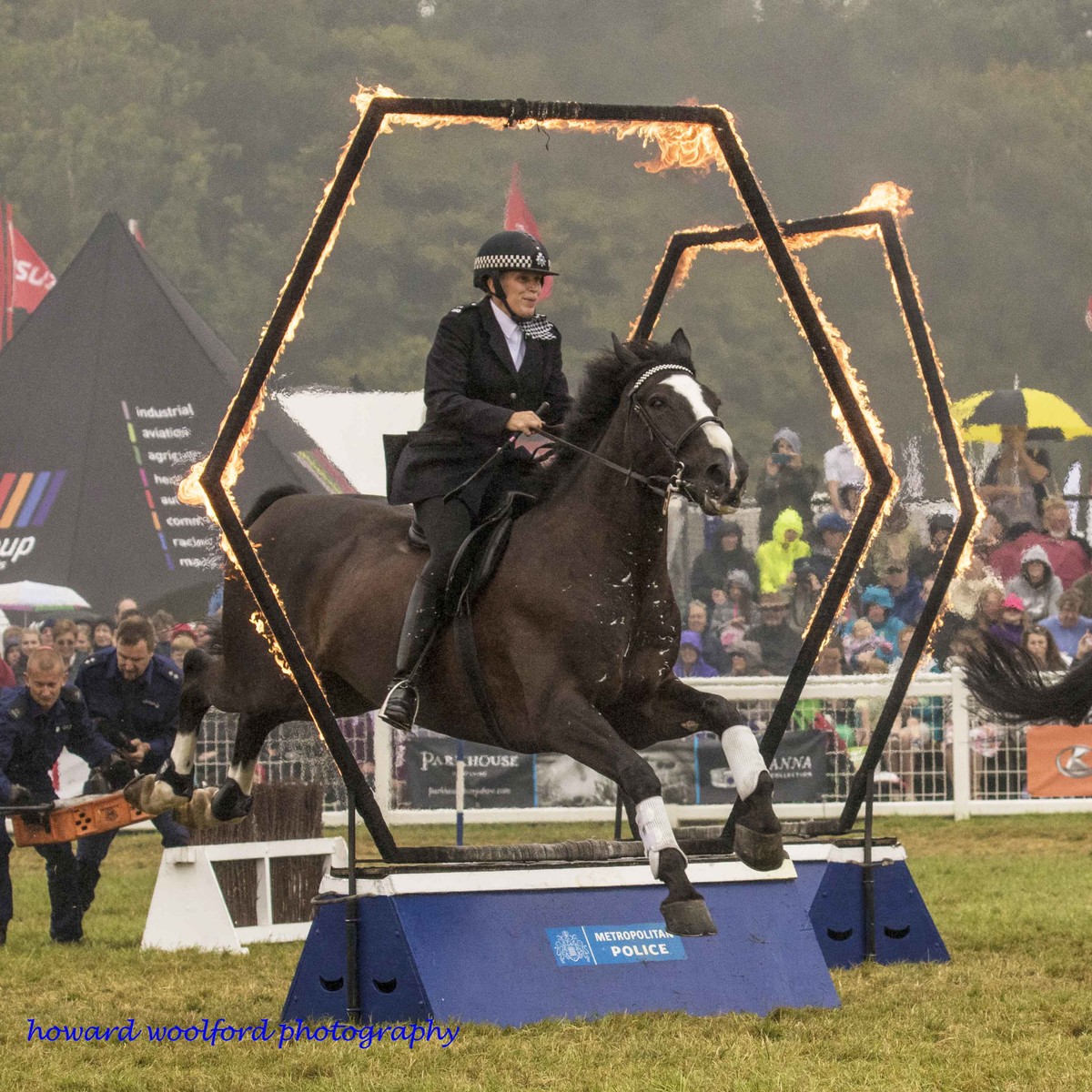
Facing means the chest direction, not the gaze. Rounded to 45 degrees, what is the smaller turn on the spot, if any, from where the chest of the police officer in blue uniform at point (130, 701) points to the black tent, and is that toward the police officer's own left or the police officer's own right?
approximately 180°

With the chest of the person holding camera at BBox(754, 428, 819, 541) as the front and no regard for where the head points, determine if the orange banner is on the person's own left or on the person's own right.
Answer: on the person's own left

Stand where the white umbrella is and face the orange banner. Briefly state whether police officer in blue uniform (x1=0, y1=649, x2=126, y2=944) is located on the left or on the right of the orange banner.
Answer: right

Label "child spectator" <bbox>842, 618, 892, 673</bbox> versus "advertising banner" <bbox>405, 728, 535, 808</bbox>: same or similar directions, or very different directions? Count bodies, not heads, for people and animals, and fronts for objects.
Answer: same or similar directions

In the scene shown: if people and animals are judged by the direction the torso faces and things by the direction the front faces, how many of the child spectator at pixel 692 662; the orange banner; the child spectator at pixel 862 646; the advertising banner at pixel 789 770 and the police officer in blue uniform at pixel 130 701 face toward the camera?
5

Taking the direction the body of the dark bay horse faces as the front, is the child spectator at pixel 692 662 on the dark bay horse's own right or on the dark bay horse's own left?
on the dark bay horse's own left

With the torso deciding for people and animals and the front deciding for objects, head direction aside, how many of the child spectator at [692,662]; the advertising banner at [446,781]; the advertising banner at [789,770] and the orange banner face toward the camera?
4

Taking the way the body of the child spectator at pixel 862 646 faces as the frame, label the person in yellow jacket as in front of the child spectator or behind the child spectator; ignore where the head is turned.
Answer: behind

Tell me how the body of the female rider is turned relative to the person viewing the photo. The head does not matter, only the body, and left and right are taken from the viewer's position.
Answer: facing the viewer and to the right of the viewer

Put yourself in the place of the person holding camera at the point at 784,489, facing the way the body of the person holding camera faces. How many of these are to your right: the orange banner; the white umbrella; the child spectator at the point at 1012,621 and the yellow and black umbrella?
1

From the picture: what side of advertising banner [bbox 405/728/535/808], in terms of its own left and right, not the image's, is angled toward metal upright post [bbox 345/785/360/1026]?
front

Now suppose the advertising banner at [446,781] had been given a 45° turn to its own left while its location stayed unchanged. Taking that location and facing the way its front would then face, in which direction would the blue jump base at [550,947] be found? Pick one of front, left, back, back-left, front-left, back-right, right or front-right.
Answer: front-right

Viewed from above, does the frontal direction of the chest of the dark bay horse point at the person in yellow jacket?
no

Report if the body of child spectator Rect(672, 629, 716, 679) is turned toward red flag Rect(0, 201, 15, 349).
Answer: no

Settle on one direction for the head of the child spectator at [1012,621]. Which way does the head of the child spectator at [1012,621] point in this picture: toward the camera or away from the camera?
toward the camera

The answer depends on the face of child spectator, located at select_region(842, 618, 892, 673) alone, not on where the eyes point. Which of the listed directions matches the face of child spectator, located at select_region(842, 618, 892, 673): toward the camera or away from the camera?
toward the camera

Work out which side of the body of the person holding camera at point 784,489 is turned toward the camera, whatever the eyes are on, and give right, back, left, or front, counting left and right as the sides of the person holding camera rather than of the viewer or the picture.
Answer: front
